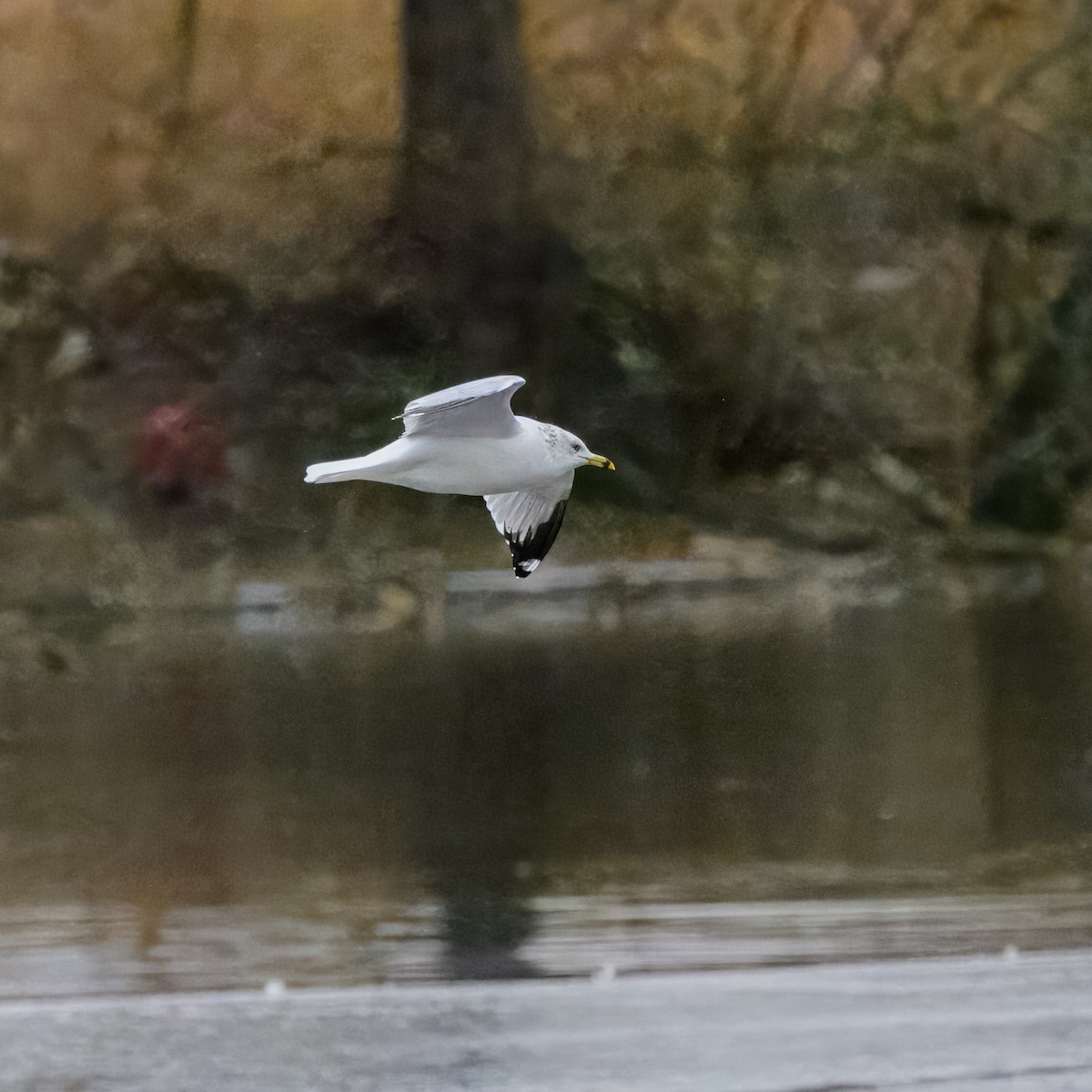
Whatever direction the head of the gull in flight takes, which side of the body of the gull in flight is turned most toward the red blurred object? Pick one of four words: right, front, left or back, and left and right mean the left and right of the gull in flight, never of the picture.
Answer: left

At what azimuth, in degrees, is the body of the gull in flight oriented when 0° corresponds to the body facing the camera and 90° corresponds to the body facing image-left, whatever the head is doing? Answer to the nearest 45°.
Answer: approximately 270°

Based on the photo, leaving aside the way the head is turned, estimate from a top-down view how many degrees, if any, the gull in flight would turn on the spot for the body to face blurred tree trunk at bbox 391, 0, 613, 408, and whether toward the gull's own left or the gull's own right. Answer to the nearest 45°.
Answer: approximately 90° to the gull's own left
